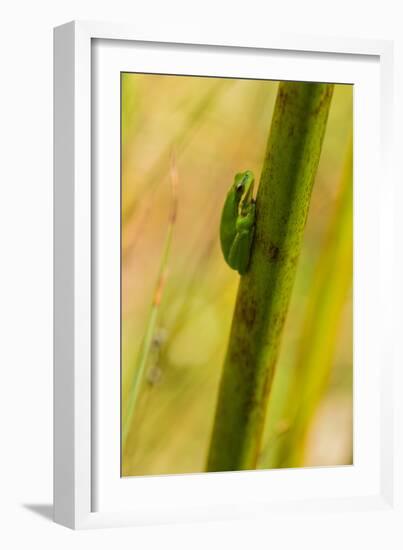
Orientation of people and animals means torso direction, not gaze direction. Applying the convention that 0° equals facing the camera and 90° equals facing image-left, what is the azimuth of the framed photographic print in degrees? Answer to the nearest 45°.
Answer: approximately 315°
